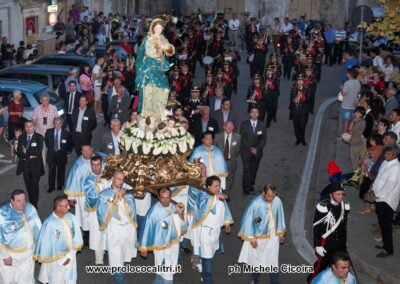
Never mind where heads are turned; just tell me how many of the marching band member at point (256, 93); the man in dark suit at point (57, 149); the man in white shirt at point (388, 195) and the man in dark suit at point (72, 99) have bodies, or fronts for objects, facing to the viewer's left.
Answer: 1

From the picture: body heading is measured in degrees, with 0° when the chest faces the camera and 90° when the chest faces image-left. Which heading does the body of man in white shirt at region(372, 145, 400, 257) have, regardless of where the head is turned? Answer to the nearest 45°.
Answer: approximately 90°

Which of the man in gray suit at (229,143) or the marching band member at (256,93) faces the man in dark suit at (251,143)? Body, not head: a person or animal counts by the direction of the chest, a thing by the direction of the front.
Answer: the marching band member

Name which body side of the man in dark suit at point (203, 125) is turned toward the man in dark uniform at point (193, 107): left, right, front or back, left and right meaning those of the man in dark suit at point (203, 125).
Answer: back

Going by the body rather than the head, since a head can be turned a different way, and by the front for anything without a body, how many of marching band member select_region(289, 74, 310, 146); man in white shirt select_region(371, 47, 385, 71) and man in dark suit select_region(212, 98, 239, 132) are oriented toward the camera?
2

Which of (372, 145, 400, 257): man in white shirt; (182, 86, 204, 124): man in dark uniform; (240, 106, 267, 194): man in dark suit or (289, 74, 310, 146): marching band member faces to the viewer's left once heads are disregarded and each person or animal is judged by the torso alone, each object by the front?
the man in white shirt

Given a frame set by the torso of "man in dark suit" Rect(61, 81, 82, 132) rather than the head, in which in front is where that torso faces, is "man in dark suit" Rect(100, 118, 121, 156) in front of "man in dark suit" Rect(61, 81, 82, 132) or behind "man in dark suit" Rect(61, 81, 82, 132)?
in front
